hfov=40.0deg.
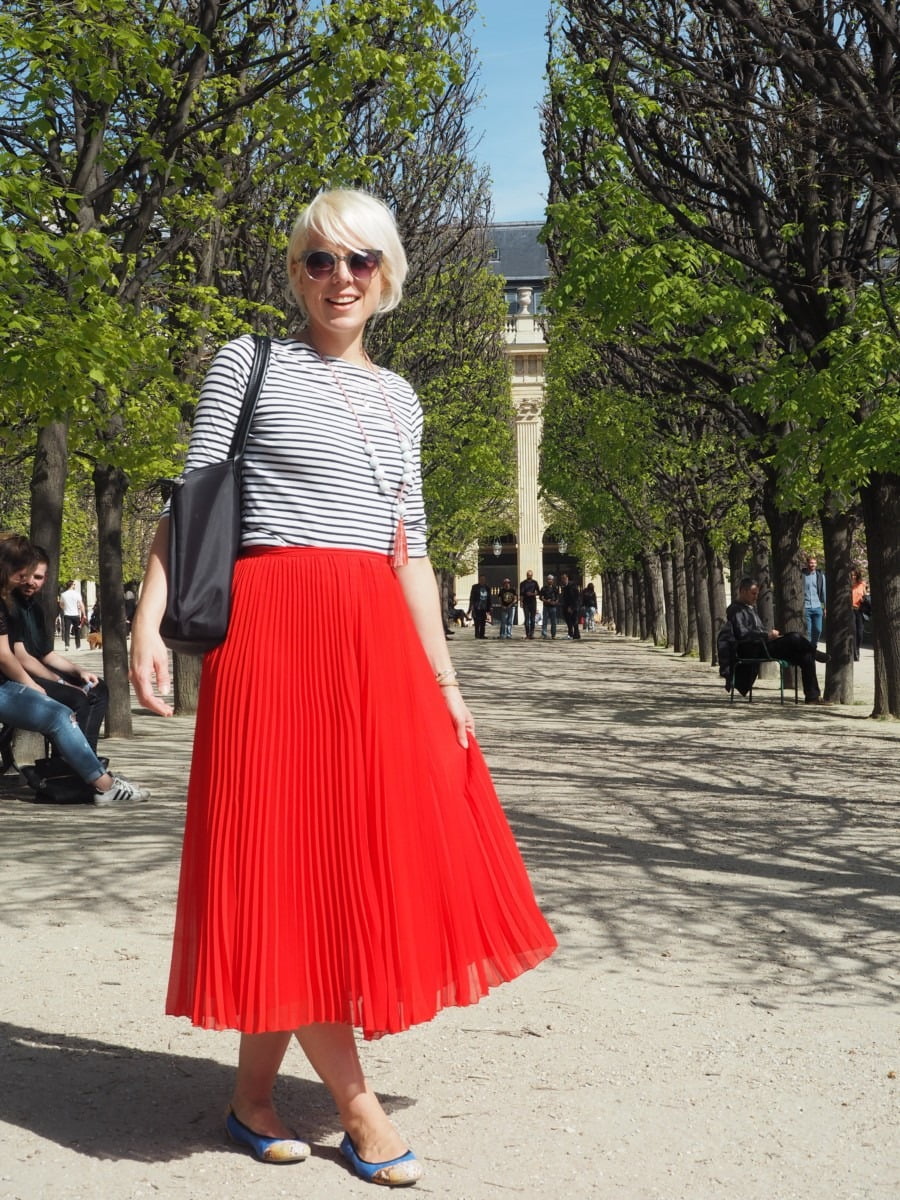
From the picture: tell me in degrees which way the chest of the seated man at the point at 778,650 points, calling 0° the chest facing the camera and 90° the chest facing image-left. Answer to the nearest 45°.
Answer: approximately 270°

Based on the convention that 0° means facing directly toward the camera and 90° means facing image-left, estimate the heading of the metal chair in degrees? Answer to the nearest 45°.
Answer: approximately 270°

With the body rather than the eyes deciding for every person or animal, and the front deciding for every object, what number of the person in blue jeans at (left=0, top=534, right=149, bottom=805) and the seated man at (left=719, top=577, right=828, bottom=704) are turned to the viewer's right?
2

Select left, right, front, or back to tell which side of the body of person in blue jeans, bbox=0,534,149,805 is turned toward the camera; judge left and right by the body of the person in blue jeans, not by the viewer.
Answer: right

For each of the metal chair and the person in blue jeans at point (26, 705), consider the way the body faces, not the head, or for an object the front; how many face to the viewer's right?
2

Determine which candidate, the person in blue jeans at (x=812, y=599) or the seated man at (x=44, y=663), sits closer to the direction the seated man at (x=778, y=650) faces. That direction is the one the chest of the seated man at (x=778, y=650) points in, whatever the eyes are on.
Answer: the person in blue jeans

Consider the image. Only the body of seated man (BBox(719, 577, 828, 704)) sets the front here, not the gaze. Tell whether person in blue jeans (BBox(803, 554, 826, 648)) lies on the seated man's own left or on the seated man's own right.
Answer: on the seated man's own left

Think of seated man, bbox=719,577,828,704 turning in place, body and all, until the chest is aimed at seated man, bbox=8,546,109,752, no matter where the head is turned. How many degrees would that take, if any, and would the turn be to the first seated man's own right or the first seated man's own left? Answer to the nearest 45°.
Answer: approximately 135° to the first seated man's own right

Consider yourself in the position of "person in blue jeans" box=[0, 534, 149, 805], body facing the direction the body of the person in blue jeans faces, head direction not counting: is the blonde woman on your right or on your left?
on your right

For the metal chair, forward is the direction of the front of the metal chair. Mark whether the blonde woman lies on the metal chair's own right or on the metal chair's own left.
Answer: on the metal chair's own right

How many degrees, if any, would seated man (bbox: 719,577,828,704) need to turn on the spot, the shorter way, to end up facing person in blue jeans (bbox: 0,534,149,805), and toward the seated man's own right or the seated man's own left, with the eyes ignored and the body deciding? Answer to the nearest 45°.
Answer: approximately 135° to the seated man's own right
